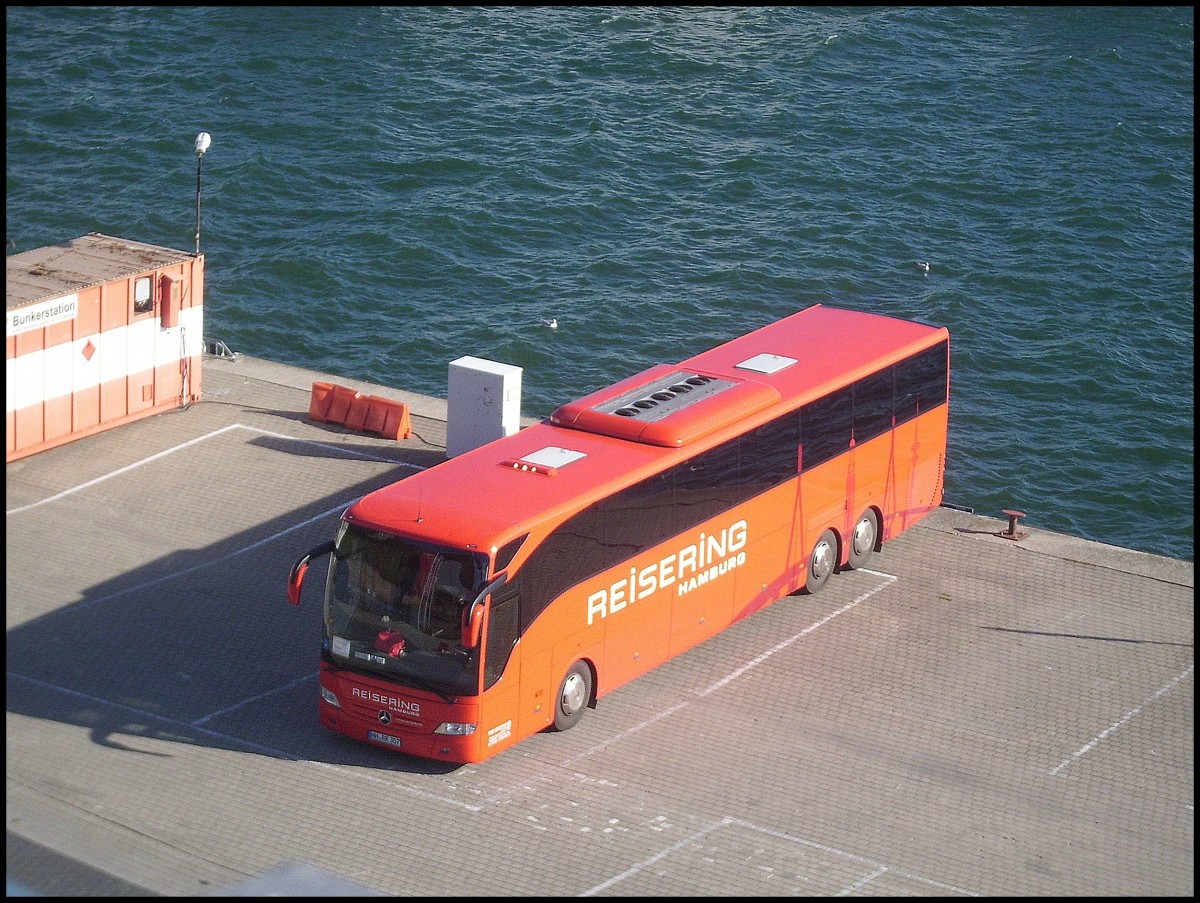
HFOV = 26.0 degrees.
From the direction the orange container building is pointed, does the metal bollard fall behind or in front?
in front

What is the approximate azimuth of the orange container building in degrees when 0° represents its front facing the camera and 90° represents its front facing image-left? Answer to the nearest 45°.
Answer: approximately 315°

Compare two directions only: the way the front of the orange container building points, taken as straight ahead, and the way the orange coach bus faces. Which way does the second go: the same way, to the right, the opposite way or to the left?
to the right

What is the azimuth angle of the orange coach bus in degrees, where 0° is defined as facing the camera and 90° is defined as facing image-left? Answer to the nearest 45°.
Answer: approximately 45°

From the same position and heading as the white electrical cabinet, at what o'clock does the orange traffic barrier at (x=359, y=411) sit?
The orange traffic barrier is roughly at 3 o'clock from the white electrical cabinet.

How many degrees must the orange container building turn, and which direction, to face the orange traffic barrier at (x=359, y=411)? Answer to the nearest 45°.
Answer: approximately 45° to its left

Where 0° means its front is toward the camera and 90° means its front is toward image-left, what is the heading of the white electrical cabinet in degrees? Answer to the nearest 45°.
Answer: approximately 45°

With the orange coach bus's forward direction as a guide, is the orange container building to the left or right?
on its right

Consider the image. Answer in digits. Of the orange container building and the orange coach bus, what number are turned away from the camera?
0

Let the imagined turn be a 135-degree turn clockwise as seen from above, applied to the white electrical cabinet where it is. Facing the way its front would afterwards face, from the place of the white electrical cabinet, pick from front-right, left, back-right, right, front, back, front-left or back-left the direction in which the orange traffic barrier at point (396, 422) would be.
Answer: front-left

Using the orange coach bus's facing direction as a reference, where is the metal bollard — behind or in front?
behind
